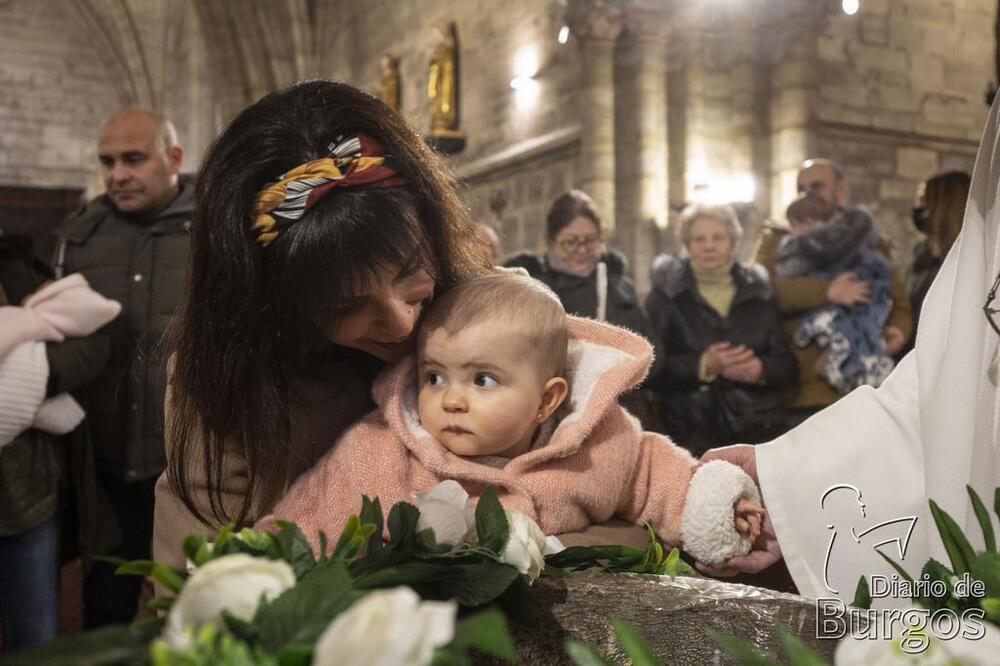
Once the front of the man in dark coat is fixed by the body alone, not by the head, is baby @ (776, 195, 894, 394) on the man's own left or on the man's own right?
on the man's own left

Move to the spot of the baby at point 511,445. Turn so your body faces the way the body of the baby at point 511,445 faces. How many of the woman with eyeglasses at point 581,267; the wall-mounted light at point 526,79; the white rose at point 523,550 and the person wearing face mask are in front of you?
1

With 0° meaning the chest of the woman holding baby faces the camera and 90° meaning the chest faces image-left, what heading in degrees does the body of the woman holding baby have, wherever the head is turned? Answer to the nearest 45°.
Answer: approximately 315°

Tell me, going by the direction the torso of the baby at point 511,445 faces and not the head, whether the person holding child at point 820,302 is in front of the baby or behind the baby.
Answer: behind

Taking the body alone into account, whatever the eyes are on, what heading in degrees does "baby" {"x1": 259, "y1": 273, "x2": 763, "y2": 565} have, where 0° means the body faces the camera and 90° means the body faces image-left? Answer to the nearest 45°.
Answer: approximately 0°

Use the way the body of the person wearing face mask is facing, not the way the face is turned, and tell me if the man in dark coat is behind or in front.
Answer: in front

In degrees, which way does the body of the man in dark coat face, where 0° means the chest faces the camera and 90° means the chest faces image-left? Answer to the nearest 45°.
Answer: approximately 45°

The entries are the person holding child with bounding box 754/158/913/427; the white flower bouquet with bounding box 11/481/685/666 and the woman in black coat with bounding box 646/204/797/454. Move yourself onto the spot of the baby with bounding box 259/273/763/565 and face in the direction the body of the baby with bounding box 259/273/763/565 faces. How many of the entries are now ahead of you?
1

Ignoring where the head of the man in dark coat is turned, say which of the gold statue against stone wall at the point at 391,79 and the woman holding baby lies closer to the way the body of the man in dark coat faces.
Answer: the woman holding baby
